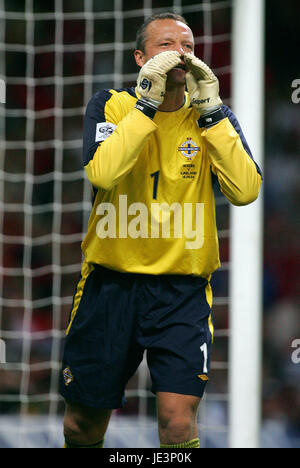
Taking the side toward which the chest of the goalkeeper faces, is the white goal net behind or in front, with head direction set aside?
behind

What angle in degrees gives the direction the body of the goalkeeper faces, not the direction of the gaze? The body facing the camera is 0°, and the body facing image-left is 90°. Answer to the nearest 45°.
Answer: approximately 0°

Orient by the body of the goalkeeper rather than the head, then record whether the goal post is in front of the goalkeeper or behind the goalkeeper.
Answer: behind
